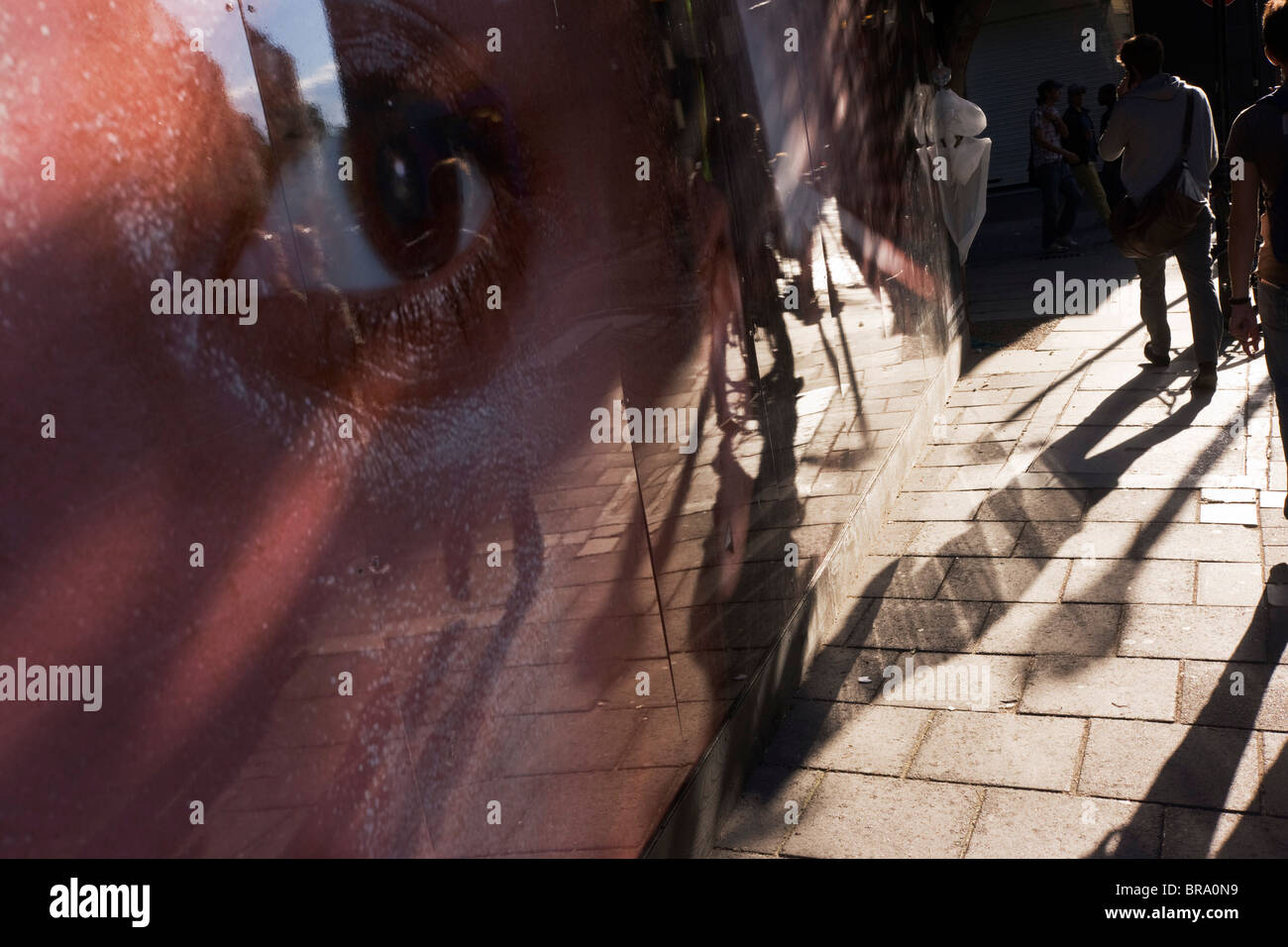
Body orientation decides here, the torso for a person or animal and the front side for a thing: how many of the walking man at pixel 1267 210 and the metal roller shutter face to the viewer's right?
0

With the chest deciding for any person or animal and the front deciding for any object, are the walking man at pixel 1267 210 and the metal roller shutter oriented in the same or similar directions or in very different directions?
very different directions

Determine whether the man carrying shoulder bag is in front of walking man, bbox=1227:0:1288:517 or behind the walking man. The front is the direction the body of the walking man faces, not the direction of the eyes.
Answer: in front

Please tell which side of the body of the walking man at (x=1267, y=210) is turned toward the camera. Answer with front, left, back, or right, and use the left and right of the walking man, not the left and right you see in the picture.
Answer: back

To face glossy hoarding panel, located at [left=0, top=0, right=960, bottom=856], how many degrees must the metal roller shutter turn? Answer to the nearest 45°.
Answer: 0° — it already faces it

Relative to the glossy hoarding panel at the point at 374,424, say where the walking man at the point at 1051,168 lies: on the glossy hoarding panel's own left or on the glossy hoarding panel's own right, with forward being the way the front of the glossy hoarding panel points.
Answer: on the glossy hoarding panel's own left

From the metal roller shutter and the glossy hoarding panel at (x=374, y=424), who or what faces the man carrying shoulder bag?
the metal roller shutter

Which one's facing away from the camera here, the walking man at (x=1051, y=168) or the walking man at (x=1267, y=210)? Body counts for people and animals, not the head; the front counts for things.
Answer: the walking man at (x=1267, y=210)

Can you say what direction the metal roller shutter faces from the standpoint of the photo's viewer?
facing the viewer

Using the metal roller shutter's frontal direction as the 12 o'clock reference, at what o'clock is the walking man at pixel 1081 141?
The walking man is roughly at 12 o'clock from the metal roller shutter.

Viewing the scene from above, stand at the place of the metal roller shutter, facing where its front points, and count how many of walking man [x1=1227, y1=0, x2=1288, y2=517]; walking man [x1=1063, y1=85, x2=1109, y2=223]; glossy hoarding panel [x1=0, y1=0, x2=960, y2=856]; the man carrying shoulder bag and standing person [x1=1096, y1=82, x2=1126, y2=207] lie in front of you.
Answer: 5

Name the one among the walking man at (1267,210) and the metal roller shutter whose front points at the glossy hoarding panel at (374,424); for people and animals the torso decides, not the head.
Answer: the metal roller shutter

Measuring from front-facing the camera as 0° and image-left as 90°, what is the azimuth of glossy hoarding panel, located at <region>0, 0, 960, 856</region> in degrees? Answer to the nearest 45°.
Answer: approximately 315°

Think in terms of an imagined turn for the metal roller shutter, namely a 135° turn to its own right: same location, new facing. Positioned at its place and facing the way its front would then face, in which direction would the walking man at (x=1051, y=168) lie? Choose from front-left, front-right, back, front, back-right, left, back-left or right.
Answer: back-left

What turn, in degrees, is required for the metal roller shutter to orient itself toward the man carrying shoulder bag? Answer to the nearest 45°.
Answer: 0° — it already faces them
